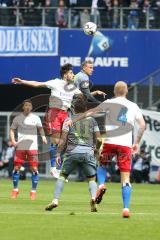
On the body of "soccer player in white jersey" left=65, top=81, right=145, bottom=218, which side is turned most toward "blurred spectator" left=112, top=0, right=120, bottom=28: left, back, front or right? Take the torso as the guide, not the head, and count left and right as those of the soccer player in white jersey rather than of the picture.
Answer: front

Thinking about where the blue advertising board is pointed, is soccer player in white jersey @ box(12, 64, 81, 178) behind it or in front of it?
in front

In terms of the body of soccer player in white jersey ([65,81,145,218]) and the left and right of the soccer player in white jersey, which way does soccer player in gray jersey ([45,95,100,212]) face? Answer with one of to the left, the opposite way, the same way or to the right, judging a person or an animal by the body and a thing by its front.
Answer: the same way

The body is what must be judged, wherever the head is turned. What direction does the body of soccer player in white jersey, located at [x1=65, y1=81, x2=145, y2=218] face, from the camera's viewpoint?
away from the camera

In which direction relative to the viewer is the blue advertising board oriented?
toward the camera

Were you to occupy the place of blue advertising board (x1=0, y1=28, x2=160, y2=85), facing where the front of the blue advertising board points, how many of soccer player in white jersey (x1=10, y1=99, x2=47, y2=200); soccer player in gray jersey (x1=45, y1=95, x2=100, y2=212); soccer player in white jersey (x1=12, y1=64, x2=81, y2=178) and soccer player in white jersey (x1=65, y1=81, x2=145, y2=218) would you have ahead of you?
4

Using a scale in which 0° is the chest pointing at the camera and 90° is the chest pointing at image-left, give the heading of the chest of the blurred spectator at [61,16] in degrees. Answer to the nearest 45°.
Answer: approximately 0°

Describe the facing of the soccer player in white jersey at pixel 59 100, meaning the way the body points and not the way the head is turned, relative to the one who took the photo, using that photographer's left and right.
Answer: facing the viewer and to the right of the viewer

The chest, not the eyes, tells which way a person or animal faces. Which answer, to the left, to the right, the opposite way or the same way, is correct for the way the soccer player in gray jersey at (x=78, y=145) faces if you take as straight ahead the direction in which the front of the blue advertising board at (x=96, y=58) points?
the opposite way

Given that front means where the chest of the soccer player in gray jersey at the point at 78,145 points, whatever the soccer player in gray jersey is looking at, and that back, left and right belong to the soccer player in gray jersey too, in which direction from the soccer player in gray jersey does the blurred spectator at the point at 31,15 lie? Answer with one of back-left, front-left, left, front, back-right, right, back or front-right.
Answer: front

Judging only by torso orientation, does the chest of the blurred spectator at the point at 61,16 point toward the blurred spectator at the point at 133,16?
no

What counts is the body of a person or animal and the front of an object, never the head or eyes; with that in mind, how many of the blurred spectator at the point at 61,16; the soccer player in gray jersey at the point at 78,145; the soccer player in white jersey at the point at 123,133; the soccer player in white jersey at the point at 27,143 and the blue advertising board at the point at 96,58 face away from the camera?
2

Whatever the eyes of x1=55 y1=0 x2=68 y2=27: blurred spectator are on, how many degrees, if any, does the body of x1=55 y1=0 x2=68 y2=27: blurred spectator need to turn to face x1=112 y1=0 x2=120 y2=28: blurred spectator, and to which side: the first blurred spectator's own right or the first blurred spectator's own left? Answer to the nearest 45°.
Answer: approximately 90° to the first blurred spectator's own left

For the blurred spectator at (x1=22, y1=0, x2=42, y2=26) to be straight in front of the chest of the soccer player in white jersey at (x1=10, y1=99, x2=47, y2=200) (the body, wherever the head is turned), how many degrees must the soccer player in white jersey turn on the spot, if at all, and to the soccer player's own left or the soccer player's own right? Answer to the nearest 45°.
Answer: approximately 180°

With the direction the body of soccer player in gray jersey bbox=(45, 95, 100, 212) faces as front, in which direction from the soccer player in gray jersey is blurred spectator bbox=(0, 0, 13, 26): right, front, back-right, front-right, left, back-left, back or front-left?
front

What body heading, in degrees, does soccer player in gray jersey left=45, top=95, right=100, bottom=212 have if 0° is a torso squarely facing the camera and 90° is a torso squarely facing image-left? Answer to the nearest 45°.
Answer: approximately 180°

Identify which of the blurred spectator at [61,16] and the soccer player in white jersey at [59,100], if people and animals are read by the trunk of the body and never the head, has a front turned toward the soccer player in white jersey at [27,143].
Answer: the blurred spectator

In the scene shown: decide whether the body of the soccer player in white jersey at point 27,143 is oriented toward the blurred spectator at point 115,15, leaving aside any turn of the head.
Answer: no

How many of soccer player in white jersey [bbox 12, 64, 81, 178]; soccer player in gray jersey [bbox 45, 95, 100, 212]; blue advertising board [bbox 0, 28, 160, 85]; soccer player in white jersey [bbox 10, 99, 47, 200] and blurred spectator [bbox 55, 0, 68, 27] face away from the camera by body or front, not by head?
1

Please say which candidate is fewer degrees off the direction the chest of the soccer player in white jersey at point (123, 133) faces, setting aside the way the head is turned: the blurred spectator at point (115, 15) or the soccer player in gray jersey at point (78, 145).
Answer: the blurred spectator

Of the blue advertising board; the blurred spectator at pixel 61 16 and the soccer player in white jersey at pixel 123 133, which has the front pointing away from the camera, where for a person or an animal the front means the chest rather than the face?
the soccer player in white jersey

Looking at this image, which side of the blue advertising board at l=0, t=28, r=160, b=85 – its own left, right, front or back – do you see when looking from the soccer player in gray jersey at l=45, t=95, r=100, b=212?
front
